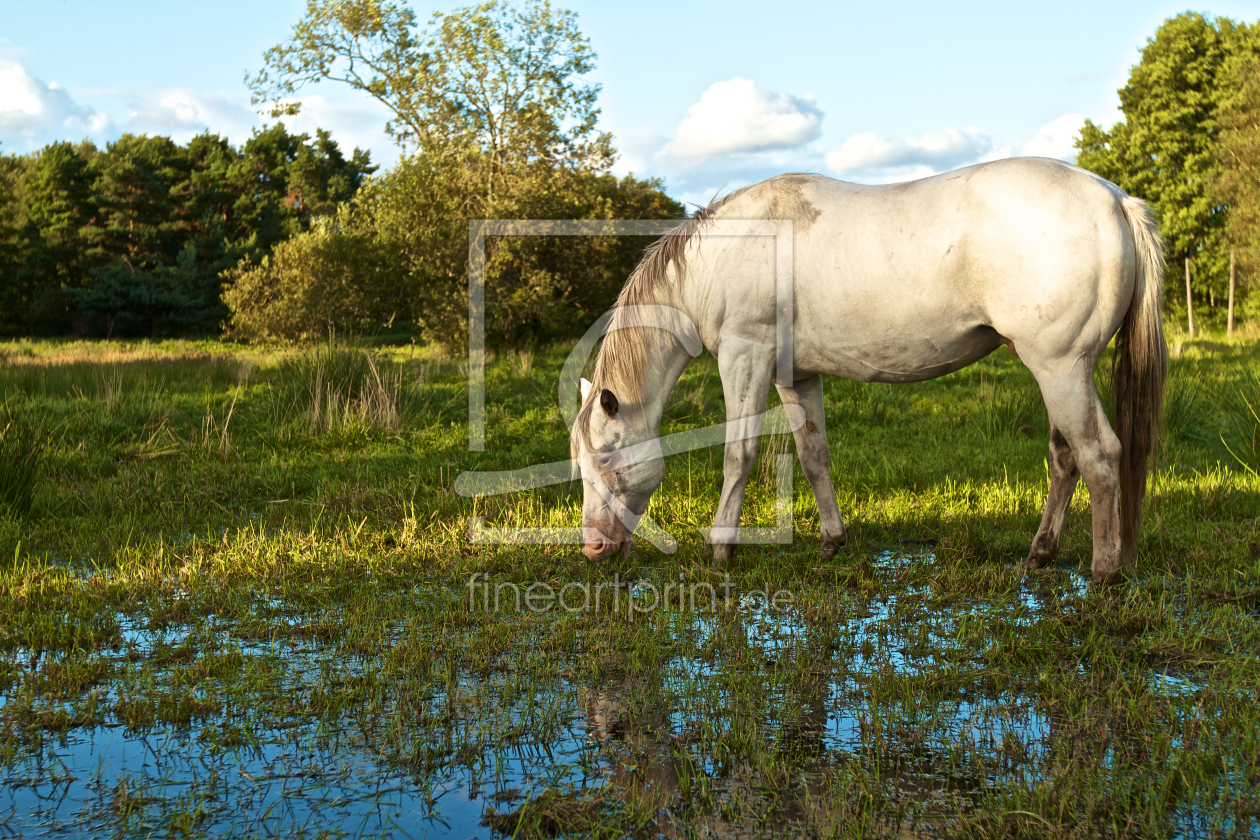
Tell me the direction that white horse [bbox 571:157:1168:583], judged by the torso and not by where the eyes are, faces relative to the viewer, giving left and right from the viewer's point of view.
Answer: facing to the left of the viewer

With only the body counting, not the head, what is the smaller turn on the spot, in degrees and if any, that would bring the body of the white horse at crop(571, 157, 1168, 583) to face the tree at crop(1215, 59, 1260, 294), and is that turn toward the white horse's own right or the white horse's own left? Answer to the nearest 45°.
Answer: approximately 90° to the white horse's own right

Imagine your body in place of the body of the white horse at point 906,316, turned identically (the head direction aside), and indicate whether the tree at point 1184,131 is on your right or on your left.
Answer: on your right

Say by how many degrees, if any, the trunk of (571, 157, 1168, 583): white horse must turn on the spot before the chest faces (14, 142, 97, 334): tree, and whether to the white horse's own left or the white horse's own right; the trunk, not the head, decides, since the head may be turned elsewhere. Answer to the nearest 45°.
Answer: approximately 45° to the white horse's own right

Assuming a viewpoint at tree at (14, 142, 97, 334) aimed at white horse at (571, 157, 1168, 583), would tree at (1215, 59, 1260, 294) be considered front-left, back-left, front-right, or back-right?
front-left
